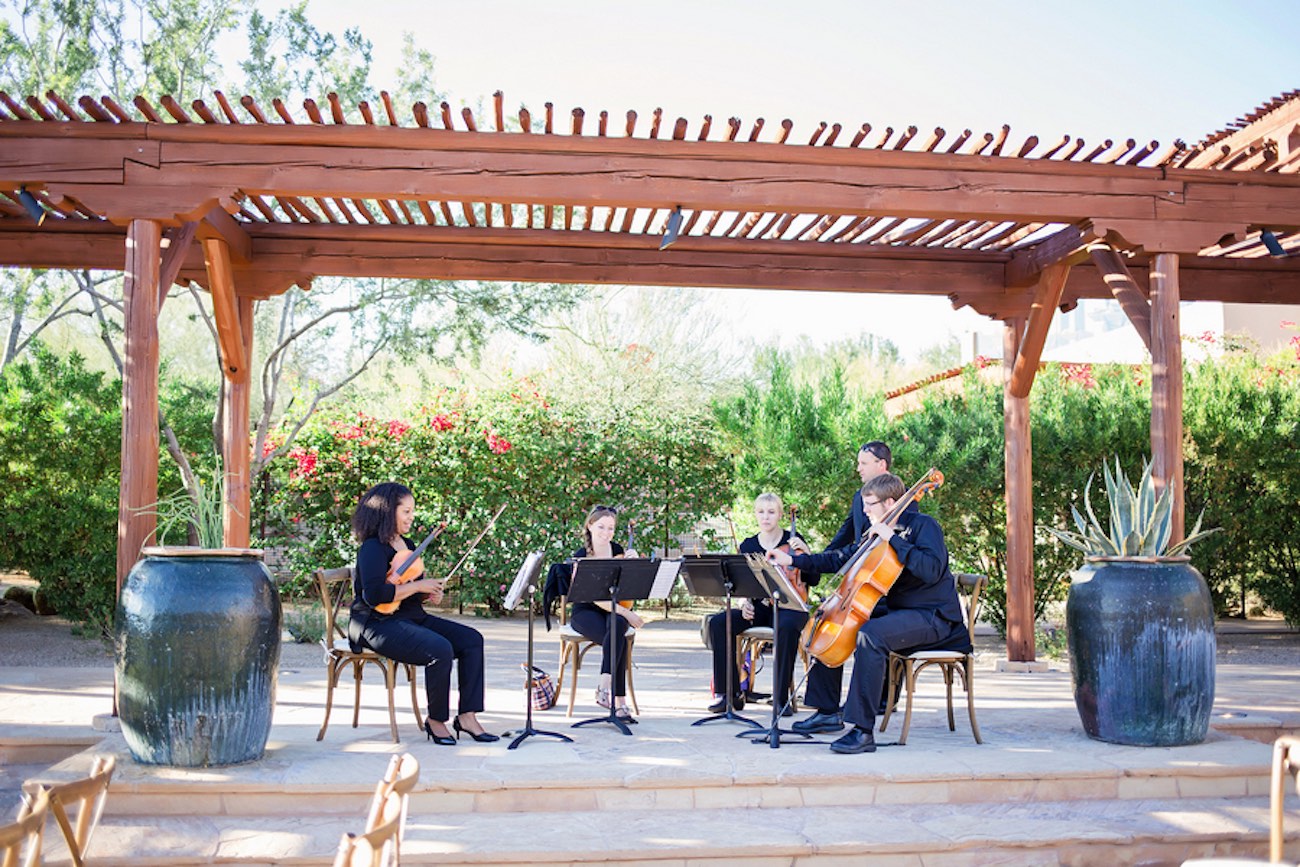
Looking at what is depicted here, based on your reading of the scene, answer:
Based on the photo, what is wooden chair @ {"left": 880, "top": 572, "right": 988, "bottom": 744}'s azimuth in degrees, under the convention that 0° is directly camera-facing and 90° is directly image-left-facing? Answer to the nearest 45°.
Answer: approximately 90°

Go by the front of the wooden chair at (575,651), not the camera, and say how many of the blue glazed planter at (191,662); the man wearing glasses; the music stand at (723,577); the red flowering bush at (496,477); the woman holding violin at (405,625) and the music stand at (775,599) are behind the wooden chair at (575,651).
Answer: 1

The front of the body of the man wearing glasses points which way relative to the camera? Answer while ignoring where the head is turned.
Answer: to the viewer's left

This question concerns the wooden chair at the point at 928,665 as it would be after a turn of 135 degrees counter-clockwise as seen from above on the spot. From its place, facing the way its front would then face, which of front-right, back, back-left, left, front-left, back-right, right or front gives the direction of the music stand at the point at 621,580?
back-right

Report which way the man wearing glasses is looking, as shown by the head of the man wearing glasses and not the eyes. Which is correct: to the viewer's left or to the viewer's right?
to the viewer's left

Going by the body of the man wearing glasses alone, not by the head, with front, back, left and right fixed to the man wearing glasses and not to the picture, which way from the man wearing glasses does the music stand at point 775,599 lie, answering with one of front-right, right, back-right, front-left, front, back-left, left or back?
front

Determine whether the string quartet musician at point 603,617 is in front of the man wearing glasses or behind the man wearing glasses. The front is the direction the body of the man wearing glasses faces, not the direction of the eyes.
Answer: in front

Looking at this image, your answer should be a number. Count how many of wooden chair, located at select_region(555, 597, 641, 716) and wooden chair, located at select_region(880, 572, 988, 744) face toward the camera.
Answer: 1

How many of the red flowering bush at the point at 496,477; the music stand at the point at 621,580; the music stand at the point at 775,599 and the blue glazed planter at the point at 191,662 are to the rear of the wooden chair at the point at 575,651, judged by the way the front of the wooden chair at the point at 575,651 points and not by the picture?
1

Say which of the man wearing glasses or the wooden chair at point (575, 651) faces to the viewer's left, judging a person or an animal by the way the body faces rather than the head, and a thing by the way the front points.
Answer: the man wearing glasses

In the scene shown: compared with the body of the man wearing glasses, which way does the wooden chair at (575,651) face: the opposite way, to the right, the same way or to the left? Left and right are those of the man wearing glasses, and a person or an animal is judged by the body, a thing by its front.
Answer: to the left

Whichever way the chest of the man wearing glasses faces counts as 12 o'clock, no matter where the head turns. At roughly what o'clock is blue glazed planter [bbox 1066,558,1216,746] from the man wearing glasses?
The blue glazed planter is roughly at 6 o'clock from the man wearing glasses.

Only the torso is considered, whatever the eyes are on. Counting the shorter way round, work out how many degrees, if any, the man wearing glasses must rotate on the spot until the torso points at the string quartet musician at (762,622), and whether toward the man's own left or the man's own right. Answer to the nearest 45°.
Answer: approximately 45° to the man's own right

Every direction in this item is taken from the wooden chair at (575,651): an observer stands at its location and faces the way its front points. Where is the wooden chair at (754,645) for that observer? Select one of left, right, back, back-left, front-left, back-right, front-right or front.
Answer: left

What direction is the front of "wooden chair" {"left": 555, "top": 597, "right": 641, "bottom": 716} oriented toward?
toward the camera

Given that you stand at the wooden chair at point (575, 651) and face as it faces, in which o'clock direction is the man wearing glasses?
The man wearing glasses is roughly at 10 o'clock from the wooden chair.

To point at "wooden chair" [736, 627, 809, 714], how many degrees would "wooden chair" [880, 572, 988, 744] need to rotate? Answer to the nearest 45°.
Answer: approximately 45° to its right
